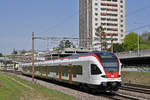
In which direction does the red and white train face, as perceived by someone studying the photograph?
facing the viewer and to the right of the viewer
